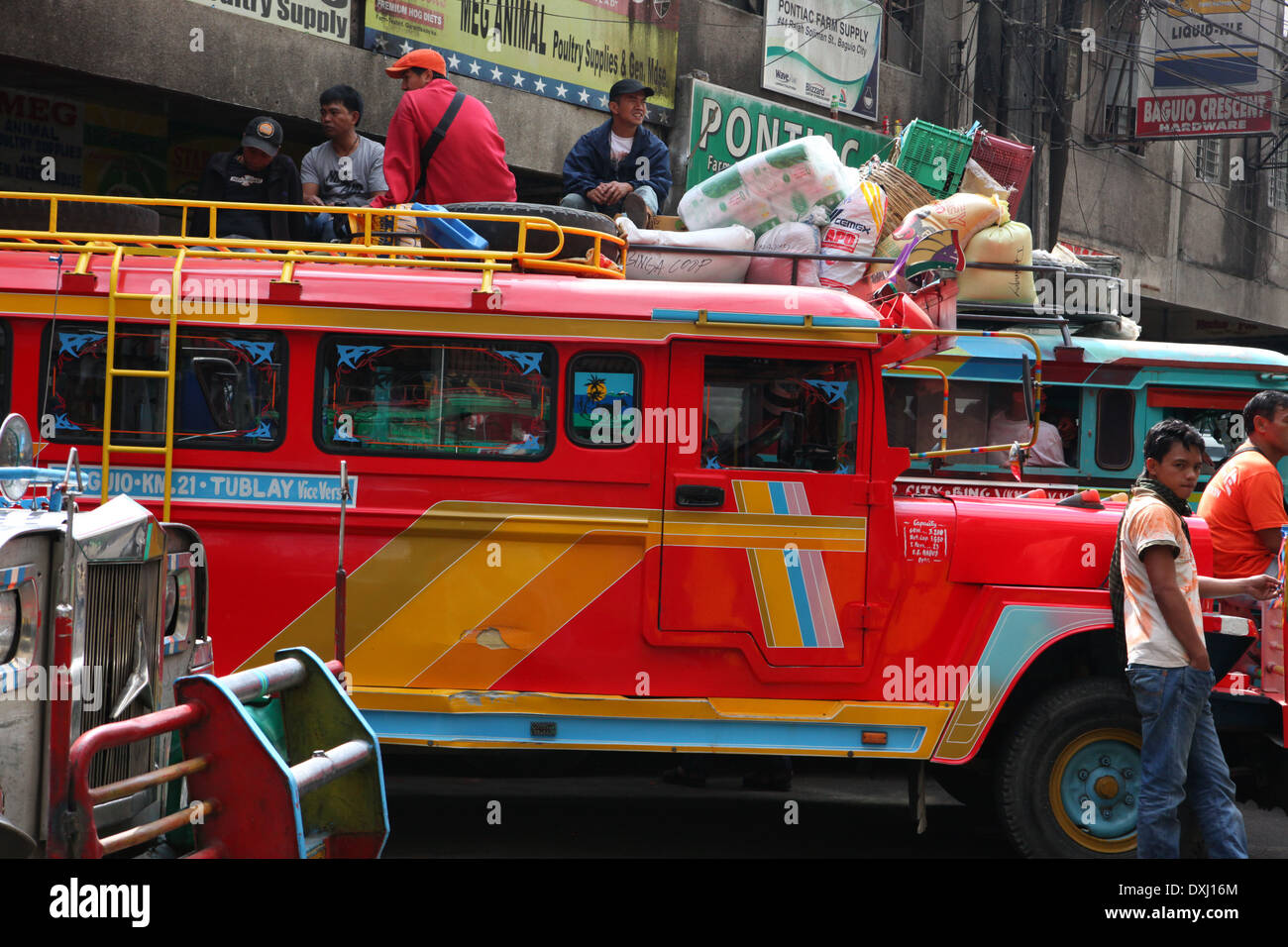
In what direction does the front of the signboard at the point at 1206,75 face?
toward the camera

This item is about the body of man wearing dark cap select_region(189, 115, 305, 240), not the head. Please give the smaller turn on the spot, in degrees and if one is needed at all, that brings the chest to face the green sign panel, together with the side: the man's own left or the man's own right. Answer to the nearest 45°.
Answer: approximately 135° to the man's own left

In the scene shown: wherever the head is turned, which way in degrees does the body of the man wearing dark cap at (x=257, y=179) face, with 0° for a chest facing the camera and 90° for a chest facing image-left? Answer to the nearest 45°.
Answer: approximately 0°

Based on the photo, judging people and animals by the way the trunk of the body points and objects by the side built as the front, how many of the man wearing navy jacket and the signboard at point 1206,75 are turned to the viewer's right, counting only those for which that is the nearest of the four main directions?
0

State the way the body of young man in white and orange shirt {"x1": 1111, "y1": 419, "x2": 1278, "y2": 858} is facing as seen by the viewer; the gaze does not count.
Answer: to the viewer's right

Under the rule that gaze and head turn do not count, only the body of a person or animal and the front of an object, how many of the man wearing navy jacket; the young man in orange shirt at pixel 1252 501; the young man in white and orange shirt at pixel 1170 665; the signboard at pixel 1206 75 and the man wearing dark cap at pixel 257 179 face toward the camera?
3

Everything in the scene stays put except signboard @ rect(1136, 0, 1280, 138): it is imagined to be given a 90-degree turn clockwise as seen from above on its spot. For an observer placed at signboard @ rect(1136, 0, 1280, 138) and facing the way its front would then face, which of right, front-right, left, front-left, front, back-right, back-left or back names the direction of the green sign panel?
front-left

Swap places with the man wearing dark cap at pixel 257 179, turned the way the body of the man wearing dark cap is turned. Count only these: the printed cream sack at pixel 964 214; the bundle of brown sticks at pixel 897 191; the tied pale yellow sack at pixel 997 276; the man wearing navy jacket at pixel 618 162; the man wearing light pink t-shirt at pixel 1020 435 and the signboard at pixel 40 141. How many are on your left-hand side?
5

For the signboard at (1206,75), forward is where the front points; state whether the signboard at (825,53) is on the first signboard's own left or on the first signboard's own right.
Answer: on the first signboard's own right

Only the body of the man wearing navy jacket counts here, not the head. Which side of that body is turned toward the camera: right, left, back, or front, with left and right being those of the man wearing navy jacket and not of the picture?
front

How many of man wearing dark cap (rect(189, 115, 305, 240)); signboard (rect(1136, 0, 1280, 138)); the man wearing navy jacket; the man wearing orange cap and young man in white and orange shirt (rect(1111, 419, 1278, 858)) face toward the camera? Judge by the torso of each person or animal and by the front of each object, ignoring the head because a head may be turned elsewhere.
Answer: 3
